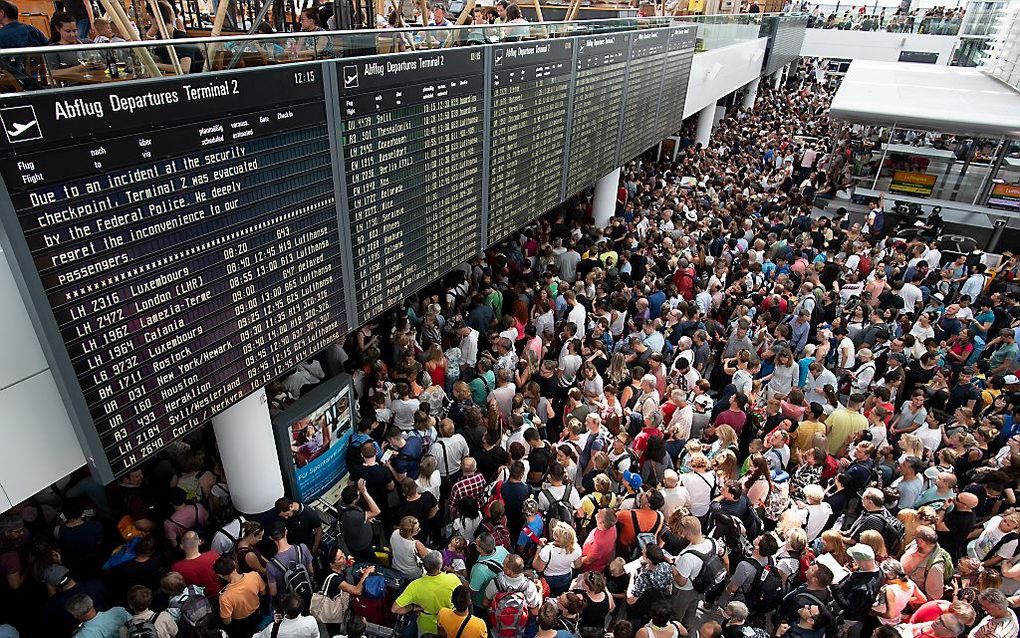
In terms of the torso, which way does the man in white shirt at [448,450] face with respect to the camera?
away from the camera

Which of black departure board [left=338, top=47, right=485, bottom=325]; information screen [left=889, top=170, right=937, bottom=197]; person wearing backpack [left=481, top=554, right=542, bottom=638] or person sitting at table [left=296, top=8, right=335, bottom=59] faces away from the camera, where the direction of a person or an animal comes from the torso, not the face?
the person wearing backpack

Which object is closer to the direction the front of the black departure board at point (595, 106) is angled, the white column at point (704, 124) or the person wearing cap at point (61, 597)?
the person wearing cap

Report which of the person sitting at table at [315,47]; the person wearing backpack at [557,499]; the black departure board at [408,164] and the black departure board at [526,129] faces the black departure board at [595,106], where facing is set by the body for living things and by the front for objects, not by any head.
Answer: the person wearing backpack

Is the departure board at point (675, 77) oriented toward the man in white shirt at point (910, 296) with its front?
yes

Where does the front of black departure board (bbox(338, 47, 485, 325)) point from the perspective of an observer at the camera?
facing the viewer and to the right of the viewer

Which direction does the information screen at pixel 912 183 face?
toward the camera

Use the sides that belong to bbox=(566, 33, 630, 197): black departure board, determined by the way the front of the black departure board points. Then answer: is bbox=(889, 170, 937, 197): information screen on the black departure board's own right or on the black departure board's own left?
on the black departure board's own left

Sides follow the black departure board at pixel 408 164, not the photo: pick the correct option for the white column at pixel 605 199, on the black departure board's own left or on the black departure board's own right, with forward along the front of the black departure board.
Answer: on the black departure board's own left

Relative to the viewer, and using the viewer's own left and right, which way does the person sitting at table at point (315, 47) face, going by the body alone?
facing the viewer and to the left of the viewer

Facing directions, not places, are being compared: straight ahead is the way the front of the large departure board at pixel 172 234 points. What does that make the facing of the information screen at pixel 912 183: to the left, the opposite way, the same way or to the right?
to the right

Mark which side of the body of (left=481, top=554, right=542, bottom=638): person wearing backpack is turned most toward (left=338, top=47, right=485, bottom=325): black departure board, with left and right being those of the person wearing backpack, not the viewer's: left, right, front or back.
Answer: front

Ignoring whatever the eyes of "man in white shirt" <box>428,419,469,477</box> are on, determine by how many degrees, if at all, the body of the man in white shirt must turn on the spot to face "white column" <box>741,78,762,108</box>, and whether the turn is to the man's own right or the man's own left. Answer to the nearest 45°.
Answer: approximately 45° to the man's own right

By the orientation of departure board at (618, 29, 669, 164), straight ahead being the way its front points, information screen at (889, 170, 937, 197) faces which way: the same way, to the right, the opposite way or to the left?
to the right
